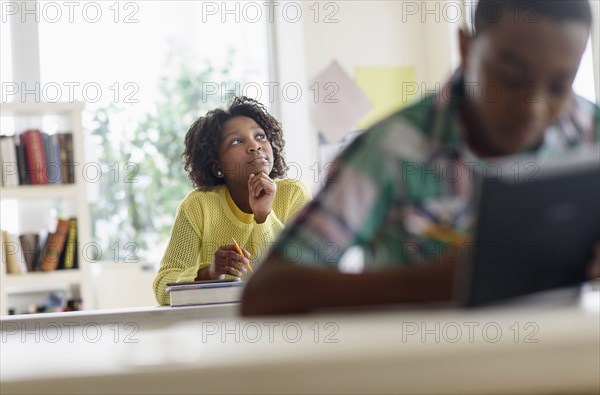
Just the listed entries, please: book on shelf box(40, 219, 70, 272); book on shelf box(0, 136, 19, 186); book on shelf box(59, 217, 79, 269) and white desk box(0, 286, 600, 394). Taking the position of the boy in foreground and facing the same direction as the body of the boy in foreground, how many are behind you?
3

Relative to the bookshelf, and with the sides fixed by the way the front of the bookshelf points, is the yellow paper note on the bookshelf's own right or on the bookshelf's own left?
on the bookshelf's own left

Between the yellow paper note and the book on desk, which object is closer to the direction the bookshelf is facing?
the book on desk

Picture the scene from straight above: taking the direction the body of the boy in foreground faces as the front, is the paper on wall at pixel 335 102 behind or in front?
behind

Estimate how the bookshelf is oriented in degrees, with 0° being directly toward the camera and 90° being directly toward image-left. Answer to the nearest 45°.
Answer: approximately 0°
